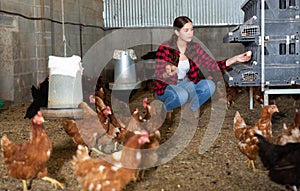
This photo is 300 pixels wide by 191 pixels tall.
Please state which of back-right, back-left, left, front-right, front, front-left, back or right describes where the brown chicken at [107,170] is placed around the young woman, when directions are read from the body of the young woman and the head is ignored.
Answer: front-right

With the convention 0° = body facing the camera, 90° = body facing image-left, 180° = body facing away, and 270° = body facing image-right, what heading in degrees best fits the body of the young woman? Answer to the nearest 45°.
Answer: approximately 315°

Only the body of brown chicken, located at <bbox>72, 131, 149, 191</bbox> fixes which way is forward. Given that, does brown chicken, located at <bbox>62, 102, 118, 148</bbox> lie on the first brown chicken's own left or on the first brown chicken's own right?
on the first brown chicken's own left

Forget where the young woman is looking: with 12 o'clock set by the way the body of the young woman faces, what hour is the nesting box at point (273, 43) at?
The nesting box is roughly at 10 o'clock from the young woman.

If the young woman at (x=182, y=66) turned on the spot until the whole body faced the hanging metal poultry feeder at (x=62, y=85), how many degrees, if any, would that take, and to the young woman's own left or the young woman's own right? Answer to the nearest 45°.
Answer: approximately 135° to the young woman's own right

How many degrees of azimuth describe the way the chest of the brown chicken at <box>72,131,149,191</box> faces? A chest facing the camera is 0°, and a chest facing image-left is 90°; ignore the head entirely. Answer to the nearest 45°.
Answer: approximately 270°

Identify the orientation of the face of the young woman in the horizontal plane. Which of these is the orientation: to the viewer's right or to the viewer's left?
to the viewer's right

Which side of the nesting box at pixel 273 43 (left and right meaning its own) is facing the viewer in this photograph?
left
